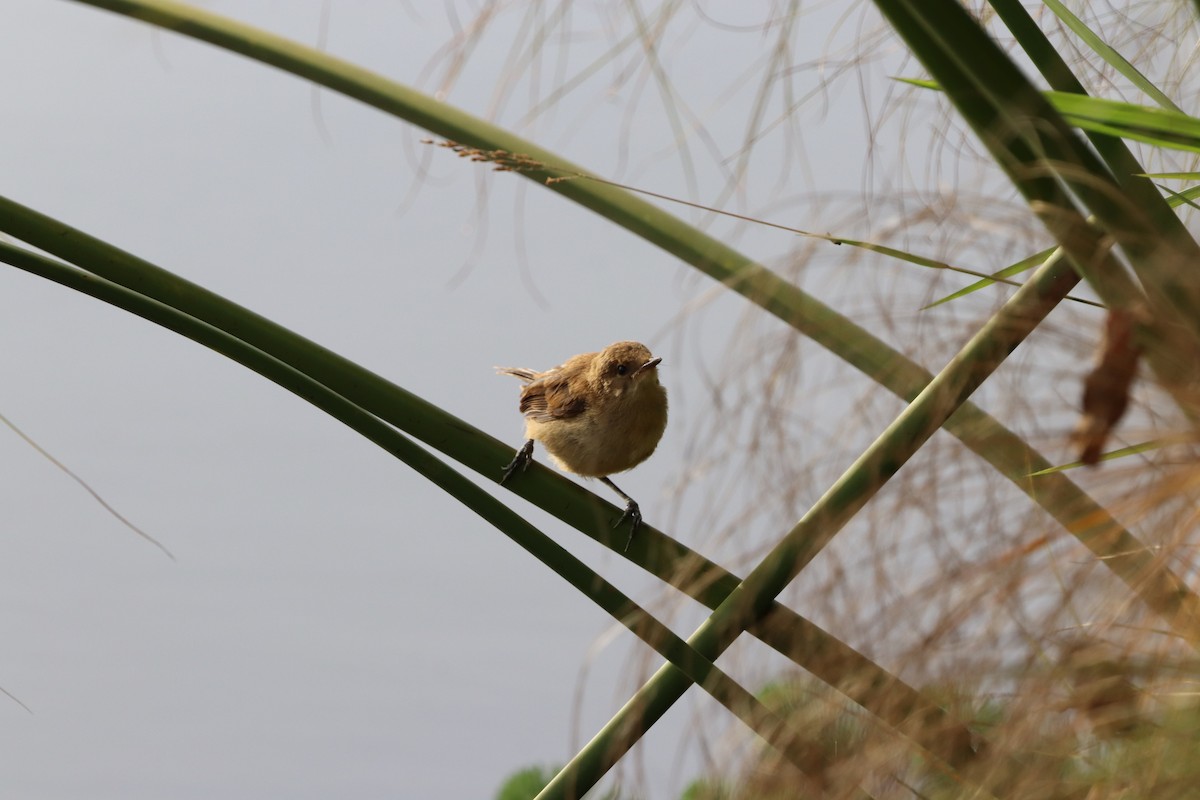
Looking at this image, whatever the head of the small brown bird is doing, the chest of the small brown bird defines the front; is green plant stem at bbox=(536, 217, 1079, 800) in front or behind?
in front

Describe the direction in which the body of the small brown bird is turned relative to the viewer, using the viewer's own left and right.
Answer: facing the viewer and to the right of the viewer

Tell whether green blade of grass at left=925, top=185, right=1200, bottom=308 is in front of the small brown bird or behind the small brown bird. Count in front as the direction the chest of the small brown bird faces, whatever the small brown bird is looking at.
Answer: in front
